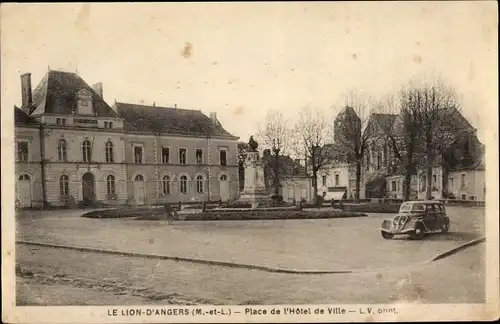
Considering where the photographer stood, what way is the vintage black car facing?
facing the viewer and to the left of the viewer
